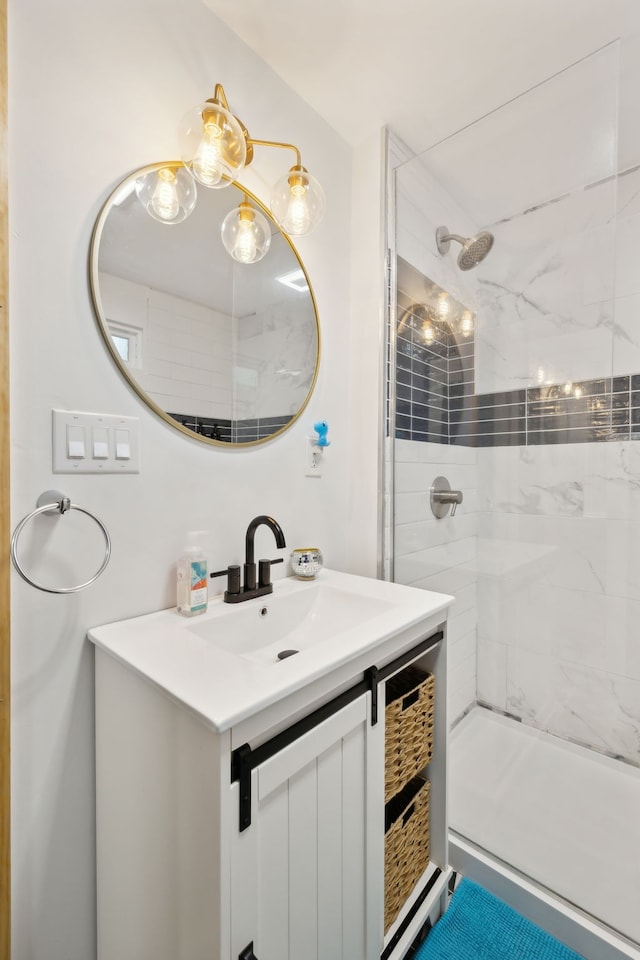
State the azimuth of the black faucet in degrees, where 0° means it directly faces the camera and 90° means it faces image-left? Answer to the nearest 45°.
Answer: approximately 315°

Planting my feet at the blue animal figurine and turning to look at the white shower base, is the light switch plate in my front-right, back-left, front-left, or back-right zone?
back-right

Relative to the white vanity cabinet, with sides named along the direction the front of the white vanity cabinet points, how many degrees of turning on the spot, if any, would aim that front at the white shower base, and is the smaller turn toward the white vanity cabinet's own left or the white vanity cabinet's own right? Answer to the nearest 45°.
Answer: approximately 90° to the white vanity cabinet's own left

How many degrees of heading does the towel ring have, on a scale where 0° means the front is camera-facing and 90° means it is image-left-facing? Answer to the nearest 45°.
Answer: approximately 315°
